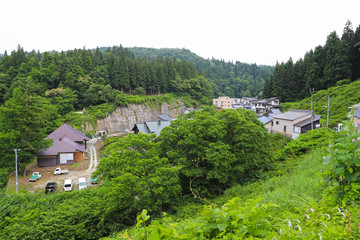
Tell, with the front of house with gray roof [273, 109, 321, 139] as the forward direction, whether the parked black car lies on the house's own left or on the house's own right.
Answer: on the house's own right

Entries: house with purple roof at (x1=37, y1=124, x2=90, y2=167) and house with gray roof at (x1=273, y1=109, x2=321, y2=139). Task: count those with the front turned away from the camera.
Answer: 0

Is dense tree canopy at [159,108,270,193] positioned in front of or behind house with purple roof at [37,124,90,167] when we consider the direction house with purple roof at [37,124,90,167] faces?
in front

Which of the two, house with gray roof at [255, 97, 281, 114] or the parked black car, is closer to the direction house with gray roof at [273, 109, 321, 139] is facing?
the parked black car

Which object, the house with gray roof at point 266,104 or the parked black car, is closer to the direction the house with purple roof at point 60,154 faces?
the parked black car

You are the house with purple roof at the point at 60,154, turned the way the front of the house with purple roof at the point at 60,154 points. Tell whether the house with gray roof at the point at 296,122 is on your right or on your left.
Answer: on your left
